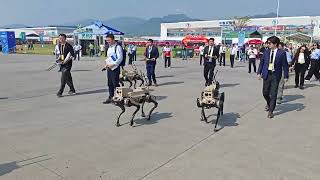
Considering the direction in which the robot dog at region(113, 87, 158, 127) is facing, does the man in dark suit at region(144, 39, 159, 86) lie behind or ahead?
behind

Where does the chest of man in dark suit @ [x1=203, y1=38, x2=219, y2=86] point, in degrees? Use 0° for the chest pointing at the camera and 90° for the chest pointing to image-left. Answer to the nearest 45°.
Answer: approximately 0°

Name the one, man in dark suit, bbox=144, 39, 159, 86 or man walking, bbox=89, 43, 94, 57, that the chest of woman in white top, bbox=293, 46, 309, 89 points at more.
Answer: the man in dark suit

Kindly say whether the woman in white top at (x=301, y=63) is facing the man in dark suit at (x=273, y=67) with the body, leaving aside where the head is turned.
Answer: yes

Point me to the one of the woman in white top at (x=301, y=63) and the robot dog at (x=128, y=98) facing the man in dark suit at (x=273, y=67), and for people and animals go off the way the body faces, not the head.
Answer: the woman in white top

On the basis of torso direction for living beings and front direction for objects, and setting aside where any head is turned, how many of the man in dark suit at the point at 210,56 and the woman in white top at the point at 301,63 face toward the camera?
2

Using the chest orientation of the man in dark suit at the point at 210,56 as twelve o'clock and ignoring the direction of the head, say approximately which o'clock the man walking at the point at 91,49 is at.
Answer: The man walking is roughly at 5 o'clock from the man in dark suit.
